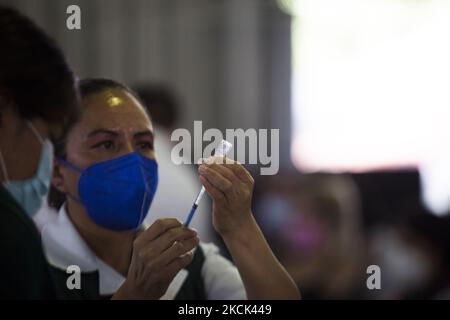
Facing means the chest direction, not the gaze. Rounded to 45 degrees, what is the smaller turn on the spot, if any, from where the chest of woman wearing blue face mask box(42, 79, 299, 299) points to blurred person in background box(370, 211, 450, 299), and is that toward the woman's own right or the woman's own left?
approximately 90° to the woman's own left

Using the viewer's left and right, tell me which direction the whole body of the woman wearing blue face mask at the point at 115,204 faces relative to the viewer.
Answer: facing the viewer and to the right of the viewer

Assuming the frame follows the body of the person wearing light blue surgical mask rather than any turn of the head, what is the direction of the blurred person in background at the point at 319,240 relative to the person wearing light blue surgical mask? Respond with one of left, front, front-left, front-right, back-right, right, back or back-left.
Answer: front-left

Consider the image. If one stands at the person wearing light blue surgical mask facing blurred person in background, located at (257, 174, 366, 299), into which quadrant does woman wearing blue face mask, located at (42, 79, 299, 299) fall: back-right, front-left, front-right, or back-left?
front-right

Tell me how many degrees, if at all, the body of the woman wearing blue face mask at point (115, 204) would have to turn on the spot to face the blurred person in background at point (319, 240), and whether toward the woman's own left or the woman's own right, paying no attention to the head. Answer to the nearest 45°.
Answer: approximately 90° to the woman's own left

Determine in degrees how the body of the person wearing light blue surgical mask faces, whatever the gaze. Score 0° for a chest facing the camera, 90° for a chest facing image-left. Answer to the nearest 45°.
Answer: approximately 270°

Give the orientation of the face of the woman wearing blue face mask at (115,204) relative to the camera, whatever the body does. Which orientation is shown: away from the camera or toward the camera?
toward the camera

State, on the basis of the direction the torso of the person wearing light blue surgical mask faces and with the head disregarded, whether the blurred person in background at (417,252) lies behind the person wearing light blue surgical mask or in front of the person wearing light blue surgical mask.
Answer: in front
